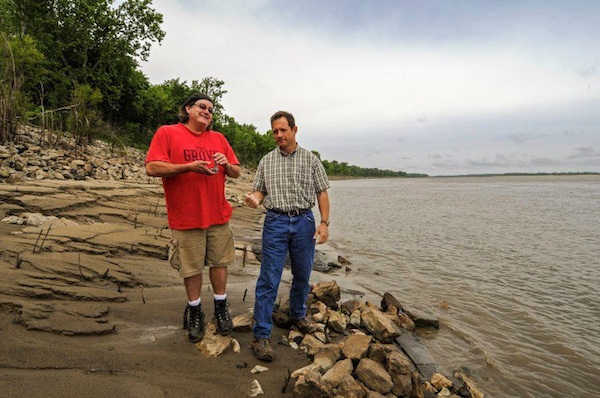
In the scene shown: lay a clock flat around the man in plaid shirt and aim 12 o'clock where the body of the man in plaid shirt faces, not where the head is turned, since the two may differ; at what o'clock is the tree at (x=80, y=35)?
The tree is roughly at 5 o'clock from the man in plaid shirt.

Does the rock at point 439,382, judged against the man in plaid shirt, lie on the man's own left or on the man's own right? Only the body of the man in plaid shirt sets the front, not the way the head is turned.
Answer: on the man's own left

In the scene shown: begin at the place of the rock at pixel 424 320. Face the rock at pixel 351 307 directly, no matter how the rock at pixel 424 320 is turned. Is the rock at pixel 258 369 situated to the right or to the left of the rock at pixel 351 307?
left

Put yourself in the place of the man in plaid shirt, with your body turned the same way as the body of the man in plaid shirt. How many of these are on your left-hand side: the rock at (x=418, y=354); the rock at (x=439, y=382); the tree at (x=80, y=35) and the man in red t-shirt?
2

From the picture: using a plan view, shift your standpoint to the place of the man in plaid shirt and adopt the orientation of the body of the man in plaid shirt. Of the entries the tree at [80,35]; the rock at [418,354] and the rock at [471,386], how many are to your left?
2

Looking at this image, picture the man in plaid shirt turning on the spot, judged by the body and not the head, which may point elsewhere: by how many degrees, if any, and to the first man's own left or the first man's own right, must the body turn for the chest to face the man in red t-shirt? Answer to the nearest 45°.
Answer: approximately 90° to the first man's own right

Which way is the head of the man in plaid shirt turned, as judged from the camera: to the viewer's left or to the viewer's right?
to the viewer's left

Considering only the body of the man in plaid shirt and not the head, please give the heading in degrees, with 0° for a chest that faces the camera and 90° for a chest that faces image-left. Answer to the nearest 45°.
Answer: approximately 0°
